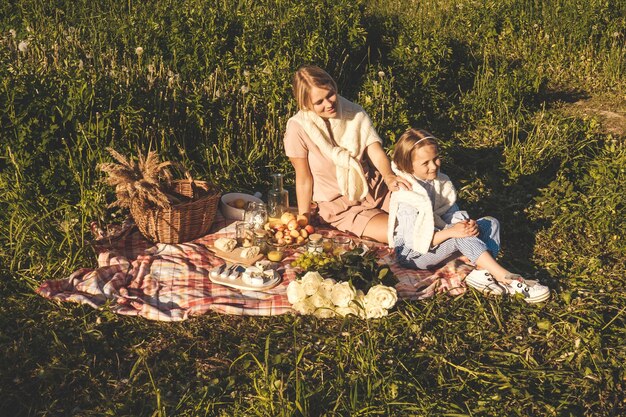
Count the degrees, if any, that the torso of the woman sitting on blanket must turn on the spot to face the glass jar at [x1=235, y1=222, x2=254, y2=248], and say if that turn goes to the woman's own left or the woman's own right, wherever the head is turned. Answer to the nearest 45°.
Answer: approximately 90° to the woman's own right

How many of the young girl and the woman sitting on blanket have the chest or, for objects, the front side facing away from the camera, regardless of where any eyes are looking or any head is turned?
0

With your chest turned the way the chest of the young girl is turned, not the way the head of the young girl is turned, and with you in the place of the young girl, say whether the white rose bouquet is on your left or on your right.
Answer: on your right

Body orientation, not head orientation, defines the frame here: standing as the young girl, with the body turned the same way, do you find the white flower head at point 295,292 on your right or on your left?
on your right

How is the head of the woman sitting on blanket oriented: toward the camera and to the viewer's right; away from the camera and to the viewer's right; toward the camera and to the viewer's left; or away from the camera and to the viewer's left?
toward the camera and to the viewer's right

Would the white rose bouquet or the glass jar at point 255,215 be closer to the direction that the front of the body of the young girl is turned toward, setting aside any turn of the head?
the white rose bouquet

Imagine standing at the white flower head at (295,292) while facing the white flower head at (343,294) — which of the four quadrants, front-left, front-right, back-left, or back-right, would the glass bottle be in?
back-left

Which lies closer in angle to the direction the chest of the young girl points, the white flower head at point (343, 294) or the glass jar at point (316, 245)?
the white flower head

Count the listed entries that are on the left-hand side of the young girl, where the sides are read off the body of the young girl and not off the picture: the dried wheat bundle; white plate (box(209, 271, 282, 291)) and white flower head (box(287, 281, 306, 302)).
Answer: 0

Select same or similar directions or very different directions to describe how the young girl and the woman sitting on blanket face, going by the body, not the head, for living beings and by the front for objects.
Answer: same or similar directions

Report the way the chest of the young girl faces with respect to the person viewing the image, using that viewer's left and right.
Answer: facing the viewer and to the right of the viewer

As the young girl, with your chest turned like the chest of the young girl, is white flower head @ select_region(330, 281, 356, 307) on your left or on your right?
on your right

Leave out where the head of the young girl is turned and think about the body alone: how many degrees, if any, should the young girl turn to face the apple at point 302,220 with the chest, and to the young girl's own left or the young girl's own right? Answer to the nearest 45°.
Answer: approximately 135° to the young girl's own right

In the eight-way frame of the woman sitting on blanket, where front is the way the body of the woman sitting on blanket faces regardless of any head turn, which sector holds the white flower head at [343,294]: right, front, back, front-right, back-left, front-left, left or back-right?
front-right

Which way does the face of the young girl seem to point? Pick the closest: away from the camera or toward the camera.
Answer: toward the camera
